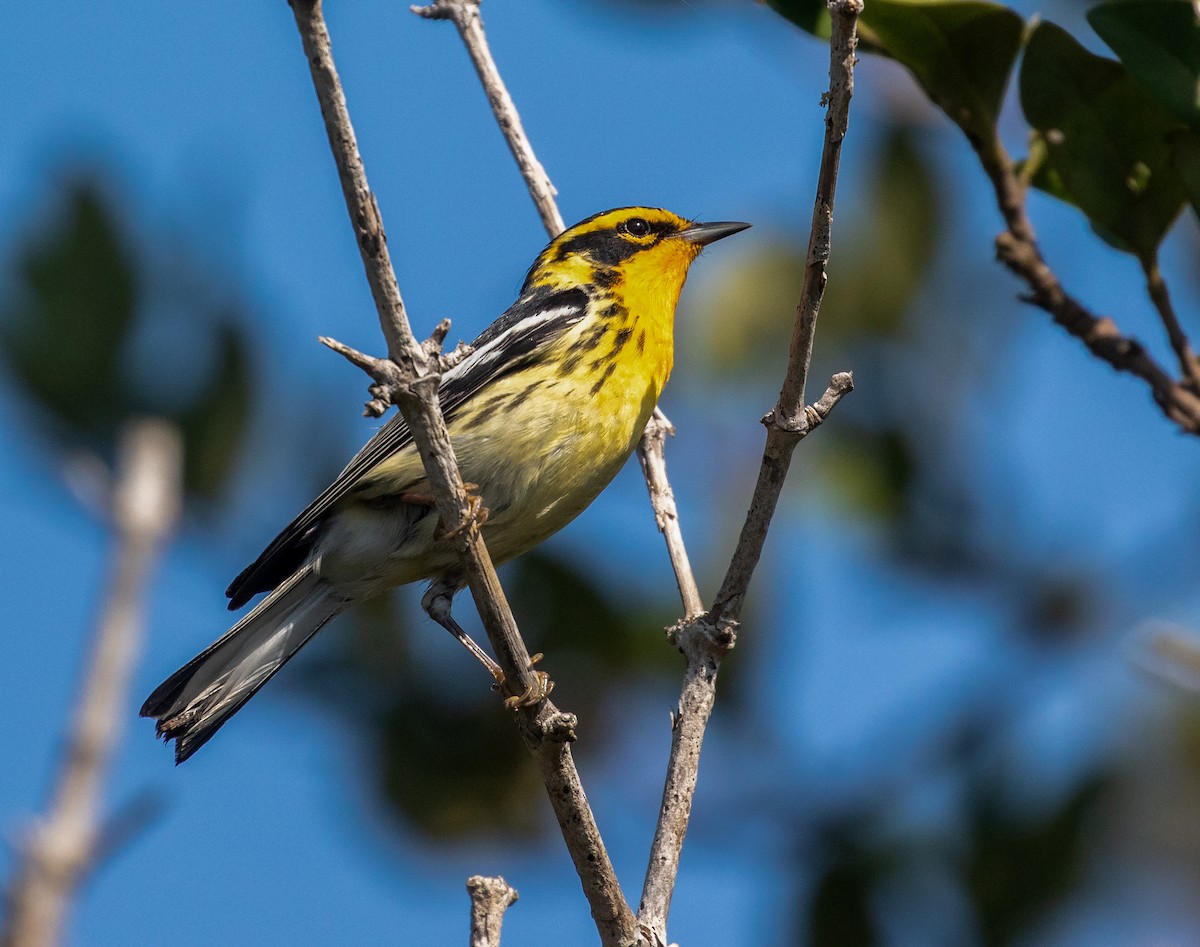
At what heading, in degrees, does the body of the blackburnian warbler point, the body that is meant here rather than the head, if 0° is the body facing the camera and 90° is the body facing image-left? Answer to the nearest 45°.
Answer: approximately 270°
